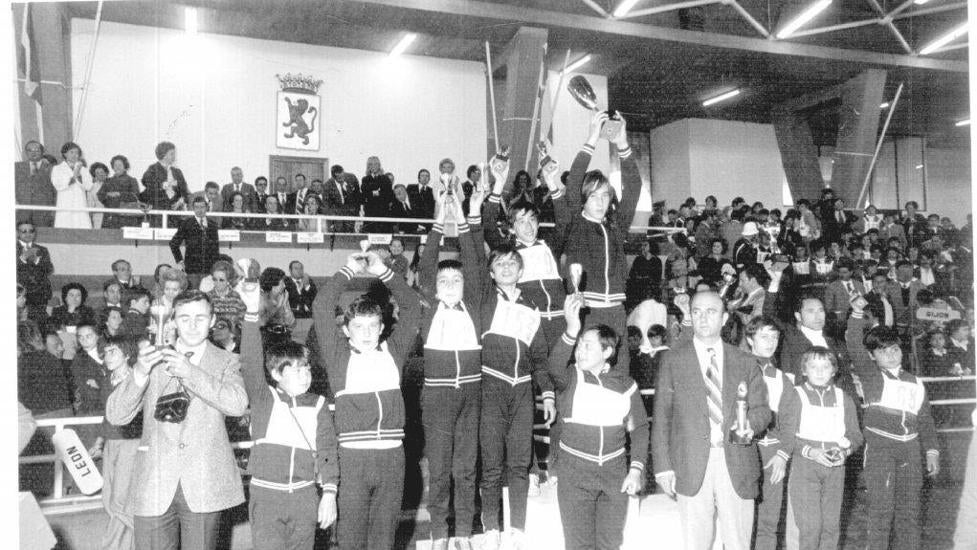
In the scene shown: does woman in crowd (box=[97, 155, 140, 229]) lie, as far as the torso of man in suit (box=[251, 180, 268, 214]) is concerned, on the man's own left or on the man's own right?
on the man's own right

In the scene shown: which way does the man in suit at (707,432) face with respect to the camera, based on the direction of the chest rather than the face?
toward the camera

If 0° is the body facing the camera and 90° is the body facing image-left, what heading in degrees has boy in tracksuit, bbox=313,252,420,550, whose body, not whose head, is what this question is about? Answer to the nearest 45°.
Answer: approximately 0°

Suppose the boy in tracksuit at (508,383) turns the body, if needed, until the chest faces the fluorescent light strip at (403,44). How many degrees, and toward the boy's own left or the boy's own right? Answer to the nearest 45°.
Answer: approximately 180°

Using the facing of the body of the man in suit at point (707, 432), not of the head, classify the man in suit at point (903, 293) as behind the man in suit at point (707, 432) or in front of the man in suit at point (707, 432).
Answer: behind

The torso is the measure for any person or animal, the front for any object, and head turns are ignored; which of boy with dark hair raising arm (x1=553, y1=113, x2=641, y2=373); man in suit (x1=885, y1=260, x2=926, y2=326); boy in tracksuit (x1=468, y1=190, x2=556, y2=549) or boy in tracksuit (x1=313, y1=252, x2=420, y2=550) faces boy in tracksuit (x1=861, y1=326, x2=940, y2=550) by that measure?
the man in suit

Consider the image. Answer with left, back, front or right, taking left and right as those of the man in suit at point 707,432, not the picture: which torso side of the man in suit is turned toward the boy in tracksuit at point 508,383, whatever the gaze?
right

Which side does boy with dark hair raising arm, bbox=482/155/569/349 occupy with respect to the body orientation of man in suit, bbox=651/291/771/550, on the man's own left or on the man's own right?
on the man's own right

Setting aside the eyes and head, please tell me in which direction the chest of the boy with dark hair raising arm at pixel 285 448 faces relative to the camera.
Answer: toward the camera

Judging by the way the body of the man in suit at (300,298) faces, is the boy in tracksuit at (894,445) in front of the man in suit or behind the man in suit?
in front

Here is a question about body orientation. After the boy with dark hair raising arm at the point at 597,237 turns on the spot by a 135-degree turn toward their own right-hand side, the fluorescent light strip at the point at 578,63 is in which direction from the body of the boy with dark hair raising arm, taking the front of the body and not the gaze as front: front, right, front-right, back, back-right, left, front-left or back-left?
front-right
